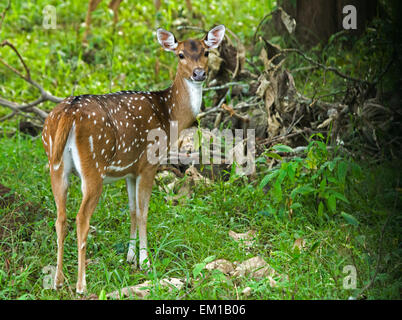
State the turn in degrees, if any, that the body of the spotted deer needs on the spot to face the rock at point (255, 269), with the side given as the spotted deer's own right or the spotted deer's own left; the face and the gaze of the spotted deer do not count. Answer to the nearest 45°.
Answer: approximately 45° to the spotted deer's own right

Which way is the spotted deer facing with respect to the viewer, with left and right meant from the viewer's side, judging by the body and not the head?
facing away from the viewer and to the right of the viewer

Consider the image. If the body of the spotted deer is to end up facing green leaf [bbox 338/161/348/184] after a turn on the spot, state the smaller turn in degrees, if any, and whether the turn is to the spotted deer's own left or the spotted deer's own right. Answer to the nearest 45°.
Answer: approximately 45° to the spotted deer's own right

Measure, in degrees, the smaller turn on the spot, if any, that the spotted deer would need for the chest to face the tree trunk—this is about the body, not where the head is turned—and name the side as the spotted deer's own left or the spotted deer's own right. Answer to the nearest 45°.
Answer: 0° — it already faces it
